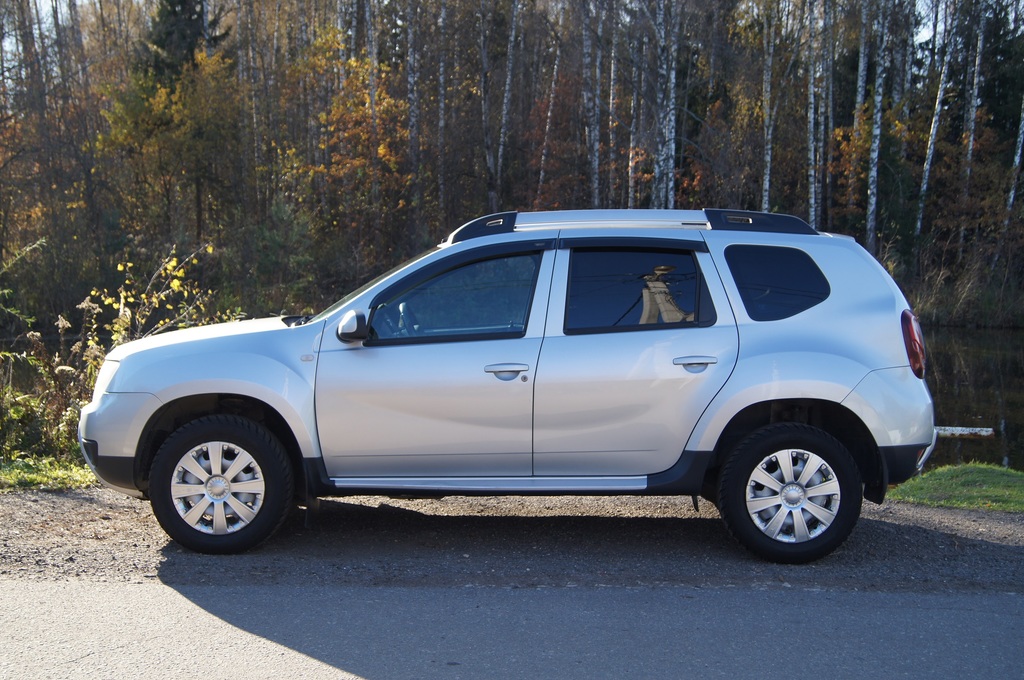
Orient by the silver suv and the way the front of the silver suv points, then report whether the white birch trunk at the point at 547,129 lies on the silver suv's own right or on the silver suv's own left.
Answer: on the silver suv's own right

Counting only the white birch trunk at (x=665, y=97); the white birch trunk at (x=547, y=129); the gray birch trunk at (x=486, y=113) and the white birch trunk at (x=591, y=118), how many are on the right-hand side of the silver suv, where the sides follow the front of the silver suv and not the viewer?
4

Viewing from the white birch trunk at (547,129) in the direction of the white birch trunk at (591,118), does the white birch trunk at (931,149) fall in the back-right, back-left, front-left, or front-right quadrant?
front-left

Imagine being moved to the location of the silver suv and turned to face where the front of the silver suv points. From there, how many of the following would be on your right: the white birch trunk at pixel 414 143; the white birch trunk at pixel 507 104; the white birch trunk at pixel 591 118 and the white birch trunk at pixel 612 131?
4

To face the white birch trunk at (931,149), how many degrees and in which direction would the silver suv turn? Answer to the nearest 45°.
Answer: approximately 135° to its right

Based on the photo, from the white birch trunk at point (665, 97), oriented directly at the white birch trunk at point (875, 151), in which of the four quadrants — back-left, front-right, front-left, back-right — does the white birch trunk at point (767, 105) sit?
front-left

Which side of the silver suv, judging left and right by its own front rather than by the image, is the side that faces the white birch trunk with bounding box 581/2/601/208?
right

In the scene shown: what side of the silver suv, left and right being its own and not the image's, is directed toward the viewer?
left

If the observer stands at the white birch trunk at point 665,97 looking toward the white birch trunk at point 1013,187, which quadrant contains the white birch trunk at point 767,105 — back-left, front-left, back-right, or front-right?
front-left

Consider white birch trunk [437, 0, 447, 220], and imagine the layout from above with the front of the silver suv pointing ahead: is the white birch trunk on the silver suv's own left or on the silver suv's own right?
on the silver suv's own right

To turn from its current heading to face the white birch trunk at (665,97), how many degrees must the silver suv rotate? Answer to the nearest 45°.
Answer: approximately 90° to its right

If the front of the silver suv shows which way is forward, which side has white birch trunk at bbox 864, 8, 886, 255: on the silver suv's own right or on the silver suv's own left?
on the silver suv's own right
